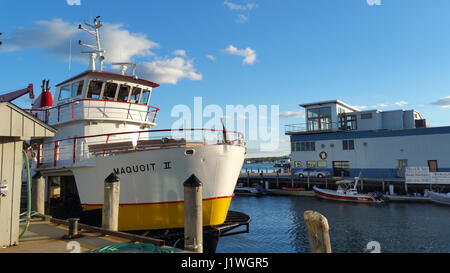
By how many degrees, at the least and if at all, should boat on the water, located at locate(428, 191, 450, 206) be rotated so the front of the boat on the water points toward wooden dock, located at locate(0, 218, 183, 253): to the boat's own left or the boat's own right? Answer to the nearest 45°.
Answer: approximately 90° to the boat's own left

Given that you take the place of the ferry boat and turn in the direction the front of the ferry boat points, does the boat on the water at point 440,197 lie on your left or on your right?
on your left

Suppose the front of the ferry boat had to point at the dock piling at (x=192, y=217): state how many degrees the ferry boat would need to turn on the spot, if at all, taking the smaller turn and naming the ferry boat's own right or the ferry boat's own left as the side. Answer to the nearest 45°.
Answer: approximately 45° to the ferry boat's own right

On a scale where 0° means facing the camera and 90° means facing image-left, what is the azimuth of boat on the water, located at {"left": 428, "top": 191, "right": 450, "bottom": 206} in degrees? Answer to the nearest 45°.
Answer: approximately 90°

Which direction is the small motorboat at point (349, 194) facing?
to the viewer's left

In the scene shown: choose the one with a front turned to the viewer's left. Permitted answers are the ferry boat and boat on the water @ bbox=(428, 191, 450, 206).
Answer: the boat on the water

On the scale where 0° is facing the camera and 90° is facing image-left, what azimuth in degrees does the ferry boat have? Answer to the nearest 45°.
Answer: approximately 315°

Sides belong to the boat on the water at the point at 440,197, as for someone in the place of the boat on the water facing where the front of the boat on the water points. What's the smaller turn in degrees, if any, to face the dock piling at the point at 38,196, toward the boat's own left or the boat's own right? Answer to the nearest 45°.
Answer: approximately 45° to the boat's own left

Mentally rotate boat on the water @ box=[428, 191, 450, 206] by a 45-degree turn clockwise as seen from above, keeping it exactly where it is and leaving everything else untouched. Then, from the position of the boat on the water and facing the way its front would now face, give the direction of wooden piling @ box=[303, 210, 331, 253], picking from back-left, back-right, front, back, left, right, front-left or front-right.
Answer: back-left

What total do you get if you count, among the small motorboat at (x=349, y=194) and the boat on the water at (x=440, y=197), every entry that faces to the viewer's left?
2

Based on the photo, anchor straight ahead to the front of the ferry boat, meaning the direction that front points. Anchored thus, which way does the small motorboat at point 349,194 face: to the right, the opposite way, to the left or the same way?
the opposite way

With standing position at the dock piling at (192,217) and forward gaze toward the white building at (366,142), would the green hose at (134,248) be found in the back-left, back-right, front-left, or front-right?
back-left

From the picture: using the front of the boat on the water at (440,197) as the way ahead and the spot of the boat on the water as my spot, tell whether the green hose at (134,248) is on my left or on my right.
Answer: on my left
